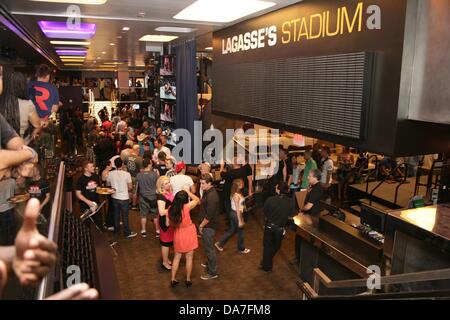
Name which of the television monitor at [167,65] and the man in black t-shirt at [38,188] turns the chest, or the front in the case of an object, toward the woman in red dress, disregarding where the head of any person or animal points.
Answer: the television monitor

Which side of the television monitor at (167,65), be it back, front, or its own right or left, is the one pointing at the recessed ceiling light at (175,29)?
front

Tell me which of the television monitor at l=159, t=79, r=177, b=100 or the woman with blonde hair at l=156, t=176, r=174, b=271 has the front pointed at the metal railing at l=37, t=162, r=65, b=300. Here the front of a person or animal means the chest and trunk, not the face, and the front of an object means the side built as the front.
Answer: the television monitor

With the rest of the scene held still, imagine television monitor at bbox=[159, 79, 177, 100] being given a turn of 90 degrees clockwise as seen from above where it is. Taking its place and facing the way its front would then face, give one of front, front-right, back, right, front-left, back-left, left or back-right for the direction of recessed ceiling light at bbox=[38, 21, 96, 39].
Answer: front-left

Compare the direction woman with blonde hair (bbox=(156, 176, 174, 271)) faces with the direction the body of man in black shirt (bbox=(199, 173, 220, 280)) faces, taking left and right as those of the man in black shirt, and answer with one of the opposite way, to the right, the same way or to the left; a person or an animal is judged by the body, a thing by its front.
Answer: the opposite way

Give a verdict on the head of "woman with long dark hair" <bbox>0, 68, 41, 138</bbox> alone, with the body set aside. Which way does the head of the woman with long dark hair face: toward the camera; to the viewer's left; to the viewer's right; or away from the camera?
away from the camera

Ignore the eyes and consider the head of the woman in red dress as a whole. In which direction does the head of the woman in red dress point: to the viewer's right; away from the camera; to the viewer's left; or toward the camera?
away from the camera

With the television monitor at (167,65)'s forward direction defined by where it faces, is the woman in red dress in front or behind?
in front

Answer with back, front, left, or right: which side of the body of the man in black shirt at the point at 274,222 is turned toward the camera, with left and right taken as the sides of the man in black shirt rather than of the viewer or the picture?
back

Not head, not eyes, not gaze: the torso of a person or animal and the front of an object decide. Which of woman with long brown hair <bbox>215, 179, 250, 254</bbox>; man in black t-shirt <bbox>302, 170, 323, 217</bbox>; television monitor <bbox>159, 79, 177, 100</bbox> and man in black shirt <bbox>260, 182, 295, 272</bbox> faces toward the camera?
the television monitor

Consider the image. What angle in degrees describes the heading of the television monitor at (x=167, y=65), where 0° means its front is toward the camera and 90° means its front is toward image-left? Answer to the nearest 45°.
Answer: approximately 0°
